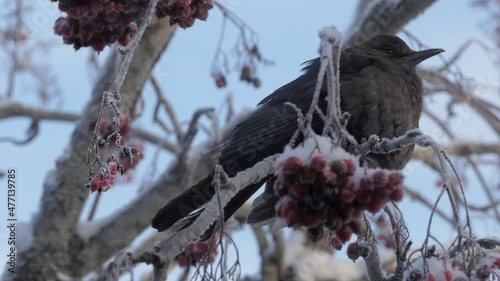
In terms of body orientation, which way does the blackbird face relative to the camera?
to the viewer's right

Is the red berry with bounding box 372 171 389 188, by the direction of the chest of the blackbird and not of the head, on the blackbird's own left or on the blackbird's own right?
on the blackbird's own right

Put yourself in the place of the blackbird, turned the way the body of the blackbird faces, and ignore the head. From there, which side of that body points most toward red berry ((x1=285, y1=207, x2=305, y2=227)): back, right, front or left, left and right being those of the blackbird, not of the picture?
right

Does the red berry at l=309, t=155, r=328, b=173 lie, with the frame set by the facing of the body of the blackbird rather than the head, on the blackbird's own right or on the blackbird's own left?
on the blackbird's own right

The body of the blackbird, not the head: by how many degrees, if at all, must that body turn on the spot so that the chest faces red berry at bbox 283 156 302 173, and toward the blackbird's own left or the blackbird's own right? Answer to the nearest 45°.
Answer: approximately 90° to the blackbird's own right

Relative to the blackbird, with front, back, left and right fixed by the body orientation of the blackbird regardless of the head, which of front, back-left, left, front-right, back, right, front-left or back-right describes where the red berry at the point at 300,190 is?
right
